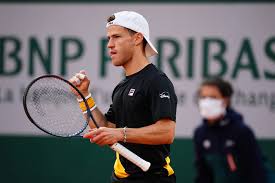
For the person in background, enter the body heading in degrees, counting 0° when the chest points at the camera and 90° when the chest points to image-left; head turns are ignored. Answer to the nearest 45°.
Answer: approximately 45°

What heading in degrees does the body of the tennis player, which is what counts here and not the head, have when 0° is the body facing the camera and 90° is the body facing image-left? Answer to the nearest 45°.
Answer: approximately 45°

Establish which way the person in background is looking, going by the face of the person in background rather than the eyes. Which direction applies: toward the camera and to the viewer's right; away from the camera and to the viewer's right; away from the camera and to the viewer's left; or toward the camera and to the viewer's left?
toward the camera and to the viewer's left
